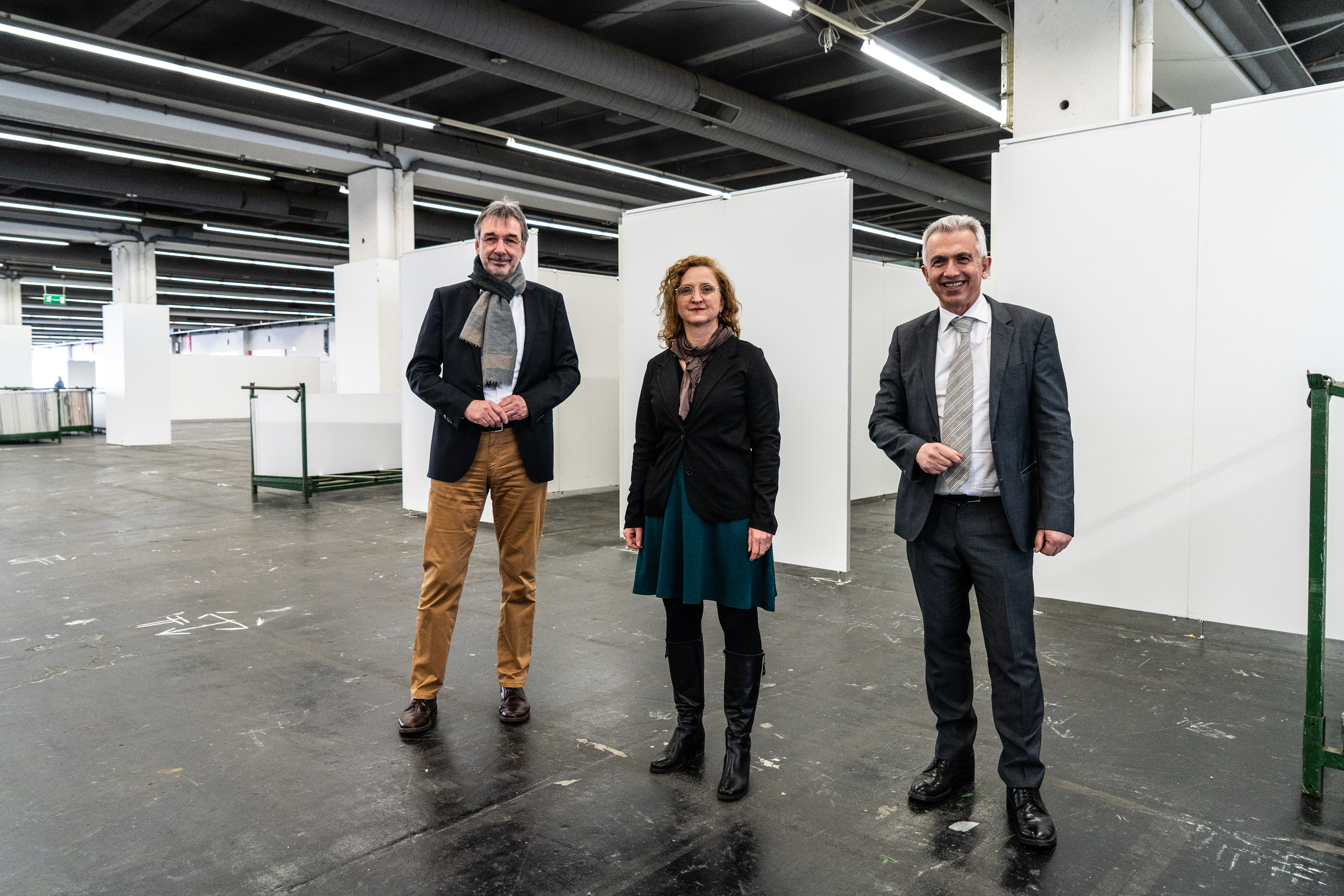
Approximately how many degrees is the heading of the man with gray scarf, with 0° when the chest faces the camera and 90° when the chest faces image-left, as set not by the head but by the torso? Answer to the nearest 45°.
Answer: approximately 0°

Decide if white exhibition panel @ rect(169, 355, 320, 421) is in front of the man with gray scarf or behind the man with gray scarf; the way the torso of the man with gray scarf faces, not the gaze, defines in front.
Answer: behind

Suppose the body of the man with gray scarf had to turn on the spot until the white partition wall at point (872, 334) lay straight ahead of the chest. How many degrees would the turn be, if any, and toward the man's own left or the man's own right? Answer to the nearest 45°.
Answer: approximately 135° to the man's own left

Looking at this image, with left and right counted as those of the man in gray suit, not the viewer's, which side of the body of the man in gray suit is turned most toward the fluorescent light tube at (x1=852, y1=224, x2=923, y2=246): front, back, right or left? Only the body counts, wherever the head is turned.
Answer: back

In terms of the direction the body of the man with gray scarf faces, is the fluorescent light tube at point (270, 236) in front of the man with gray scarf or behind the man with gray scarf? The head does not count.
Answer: behind

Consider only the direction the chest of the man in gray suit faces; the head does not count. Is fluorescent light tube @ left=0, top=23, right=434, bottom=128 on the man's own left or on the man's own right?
on the man's own right

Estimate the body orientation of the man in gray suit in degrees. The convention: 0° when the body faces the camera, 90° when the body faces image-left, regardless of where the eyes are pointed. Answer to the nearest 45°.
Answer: approximately 0°

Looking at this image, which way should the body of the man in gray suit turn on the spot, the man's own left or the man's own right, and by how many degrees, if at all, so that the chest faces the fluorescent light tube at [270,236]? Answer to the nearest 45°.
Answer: approximately 135° to the man's own right

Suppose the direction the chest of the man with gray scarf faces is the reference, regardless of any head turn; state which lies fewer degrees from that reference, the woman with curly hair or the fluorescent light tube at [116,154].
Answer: the woman with curly hair
